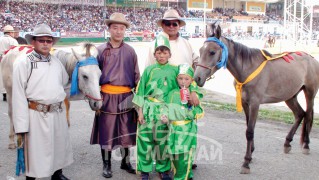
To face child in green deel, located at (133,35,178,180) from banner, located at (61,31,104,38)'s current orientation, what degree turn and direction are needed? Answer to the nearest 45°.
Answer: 0° — it already faces them

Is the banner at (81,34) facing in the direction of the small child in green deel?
yes

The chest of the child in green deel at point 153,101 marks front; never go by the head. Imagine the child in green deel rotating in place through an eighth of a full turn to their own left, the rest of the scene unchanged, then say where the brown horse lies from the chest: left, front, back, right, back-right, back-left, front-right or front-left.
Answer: left

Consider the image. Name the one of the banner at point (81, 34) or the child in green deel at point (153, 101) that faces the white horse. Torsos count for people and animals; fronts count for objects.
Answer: the banner

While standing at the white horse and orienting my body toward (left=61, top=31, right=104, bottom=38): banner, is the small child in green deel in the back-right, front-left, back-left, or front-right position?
back-right

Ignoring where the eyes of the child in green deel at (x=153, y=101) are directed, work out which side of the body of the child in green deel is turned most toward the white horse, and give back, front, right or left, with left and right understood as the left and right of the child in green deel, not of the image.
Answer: right

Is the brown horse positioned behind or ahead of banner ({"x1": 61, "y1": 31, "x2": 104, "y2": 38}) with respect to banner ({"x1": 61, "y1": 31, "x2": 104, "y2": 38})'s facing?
ahead

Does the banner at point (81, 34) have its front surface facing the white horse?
yes

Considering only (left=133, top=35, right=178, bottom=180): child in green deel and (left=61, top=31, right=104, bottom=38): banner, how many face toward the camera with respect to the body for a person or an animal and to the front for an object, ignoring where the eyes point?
2
